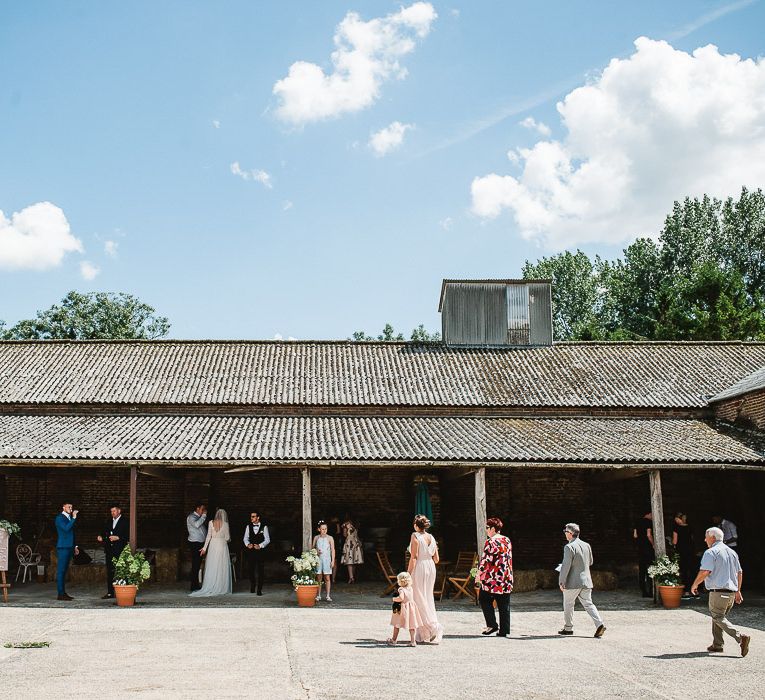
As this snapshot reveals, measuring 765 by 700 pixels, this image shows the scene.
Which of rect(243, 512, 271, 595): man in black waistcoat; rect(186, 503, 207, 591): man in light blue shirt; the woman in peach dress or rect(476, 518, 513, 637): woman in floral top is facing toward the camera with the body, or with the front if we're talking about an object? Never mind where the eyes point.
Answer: the man in black waistcoat

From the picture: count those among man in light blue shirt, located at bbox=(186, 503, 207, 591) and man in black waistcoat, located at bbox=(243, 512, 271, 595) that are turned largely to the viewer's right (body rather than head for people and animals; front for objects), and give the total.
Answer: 1

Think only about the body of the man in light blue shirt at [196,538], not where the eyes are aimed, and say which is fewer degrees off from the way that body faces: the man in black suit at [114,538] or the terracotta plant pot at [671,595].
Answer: the terracotta plant pot

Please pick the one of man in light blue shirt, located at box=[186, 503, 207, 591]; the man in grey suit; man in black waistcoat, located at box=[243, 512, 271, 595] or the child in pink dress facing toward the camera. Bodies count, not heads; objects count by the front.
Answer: the man in black waistcoat

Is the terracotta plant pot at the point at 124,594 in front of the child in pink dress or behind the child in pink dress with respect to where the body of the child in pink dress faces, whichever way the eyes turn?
in front

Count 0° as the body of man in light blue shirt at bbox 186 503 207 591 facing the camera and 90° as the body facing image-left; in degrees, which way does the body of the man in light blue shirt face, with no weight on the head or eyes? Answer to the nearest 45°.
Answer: approximately 270°

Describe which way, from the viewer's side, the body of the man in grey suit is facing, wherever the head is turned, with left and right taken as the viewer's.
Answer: facing away from the viewer and to the left of the viewer

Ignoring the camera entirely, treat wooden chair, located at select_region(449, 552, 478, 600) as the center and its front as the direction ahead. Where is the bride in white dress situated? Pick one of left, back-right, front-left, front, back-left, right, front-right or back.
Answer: front-right

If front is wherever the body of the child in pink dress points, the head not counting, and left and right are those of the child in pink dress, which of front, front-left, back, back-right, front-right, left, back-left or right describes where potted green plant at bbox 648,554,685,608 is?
right
